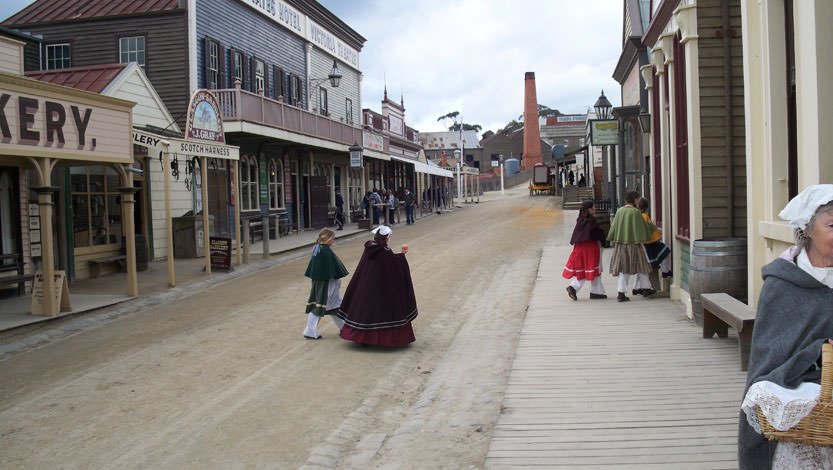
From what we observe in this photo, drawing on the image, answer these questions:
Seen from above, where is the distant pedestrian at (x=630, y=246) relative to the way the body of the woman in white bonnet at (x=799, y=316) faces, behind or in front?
behind

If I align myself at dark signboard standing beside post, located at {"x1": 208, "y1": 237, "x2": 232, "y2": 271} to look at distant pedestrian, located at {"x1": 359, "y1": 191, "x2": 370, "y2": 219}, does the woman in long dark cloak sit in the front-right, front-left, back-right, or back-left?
back-right

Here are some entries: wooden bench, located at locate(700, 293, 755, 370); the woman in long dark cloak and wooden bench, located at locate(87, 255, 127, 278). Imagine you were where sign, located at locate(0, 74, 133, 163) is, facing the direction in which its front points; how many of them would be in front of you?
2

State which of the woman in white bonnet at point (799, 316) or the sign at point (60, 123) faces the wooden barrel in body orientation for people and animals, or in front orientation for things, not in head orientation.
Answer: the sign

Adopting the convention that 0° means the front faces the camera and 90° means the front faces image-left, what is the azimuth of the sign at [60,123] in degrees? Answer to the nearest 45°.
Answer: approximately 315°

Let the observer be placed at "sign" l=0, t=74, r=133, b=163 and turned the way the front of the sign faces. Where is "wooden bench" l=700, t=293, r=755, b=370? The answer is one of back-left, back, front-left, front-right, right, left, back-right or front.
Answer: front

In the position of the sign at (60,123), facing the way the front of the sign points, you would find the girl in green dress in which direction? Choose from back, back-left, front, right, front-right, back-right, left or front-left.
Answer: front

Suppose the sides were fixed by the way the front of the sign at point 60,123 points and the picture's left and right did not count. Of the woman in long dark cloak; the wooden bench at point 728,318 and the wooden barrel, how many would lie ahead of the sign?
3

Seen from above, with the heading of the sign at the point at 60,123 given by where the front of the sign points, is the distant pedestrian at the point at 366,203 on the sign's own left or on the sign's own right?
on the sign's own left

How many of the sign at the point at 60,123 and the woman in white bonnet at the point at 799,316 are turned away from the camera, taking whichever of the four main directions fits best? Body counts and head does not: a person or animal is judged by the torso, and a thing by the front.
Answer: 0
